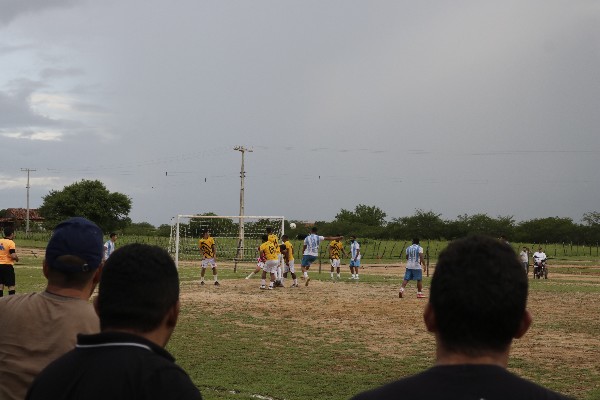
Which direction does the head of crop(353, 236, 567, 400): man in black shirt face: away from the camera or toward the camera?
away from the camera

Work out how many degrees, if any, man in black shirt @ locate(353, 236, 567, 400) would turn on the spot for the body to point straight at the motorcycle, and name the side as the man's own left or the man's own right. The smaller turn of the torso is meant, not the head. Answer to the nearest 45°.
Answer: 0° — they already face it

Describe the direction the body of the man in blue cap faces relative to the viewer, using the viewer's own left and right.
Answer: facing away from the viewer and to the right of the viewer

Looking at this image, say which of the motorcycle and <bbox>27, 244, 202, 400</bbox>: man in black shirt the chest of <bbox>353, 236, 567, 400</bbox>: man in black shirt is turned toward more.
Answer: the motorcycle

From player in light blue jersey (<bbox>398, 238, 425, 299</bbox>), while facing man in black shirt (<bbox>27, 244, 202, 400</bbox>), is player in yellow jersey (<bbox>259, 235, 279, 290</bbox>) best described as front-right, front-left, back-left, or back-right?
back-right

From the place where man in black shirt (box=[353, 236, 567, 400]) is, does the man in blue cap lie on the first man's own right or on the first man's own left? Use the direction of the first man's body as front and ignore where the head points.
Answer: on the first man's own left

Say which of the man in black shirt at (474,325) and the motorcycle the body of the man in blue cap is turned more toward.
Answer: the motorcycle

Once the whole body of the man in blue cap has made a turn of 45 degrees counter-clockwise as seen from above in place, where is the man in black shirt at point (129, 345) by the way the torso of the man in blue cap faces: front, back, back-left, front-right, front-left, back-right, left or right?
back

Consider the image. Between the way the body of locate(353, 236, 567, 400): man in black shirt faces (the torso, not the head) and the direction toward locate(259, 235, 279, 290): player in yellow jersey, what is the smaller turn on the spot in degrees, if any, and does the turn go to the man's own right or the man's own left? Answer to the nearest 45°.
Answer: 0° — they already face them

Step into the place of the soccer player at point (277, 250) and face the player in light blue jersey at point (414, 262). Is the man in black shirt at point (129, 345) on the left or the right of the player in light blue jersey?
right

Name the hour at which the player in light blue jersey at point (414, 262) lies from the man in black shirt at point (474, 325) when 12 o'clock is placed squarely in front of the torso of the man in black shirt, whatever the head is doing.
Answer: The player in light blue jersey is roughly at 12 o'clock from the man in black shirt.

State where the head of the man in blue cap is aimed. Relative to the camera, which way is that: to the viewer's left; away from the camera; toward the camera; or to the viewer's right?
away from the camera

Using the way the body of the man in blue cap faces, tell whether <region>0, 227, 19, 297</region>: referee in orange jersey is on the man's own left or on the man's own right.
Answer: on the man's own left

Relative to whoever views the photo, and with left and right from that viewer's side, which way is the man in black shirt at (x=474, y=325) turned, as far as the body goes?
facing away from the viewer
